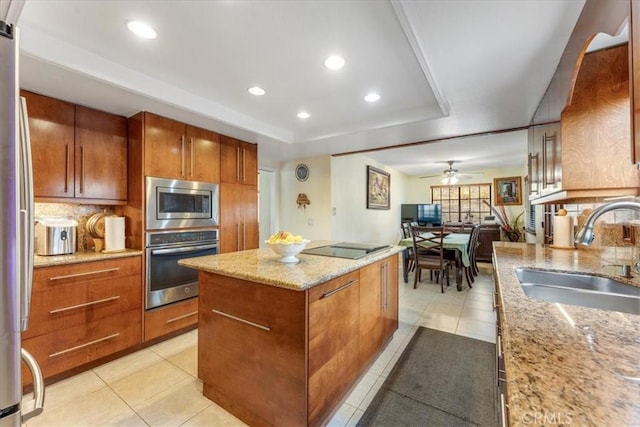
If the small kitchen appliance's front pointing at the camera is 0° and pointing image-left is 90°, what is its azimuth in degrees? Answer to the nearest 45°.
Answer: approximately 315°

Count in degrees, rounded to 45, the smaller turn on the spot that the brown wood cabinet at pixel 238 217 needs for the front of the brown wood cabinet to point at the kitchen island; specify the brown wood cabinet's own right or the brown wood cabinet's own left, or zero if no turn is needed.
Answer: approximately 45° to the brown wood cabinet's own right

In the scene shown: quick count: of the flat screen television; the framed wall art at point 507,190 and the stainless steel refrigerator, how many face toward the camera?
2

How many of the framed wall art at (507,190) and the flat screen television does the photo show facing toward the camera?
2

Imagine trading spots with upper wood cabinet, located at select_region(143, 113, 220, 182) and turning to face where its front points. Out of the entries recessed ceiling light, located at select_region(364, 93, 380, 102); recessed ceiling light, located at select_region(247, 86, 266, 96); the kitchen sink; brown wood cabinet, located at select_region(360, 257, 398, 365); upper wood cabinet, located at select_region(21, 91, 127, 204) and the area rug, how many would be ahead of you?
5

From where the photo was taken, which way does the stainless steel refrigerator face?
to the viewer's right
